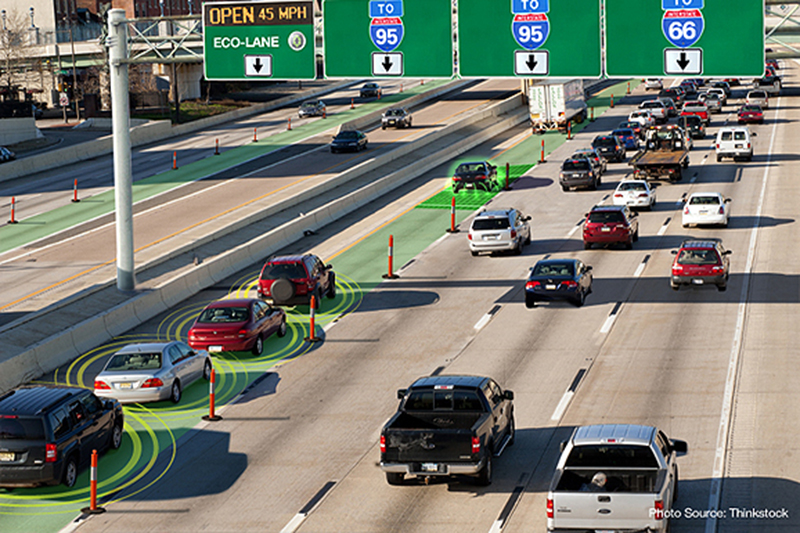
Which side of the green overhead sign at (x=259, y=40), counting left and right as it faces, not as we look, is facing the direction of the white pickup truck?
front

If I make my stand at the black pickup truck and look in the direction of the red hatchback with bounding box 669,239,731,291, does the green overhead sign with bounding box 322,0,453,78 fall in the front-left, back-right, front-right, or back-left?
front-left

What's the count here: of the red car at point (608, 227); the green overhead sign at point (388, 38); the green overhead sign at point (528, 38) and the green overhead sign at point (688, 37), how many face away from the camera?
1

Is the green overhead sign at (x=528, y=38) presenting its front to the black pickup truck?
yes

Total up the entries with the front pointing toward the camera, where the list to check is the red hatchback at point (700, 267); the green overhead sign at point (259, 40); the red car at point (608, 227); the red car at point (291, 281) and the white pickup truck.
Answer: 1

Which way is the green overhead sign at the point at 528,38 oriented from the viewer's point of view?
toward the camera

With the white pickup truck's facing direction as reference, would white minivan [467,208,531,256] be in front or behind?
in front

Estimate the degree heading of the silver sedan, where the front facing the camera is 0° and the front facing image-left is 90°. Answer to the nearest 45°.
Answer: approximately 225°

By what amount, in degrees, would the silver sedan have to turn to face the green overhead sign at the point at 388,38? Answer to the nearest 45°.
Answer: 0° — it already faces it

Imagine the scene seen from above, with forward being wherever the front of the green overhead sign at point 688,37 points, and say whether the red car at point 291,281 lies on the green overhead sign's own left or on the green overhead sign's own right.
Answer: on the green overhead sign's own right

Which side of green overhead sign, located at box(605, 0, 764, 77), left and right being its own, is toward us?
front

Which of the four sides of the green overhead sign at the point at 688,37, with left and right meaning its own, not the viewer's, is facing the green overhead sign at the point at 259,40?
right

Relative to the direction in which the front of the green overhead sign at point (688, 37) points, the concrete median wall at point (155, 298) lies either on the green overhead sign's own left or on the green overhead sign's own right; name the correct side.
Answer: on the green overhead sign's own right

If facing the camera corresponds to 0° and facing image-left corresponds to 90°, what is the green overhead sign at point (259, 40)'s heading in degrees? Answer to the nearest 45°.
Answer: approximately 0°

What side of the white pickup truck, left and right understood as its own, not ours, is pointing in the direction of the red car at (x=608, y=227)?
front

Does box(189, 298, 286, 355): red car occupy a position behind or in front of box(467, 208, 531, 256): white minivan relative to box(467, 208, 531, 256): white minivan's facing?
behind

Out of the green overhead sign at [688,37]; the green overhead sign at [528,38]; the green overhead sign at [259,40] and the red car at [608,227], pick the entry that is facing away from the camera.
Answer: the red car
